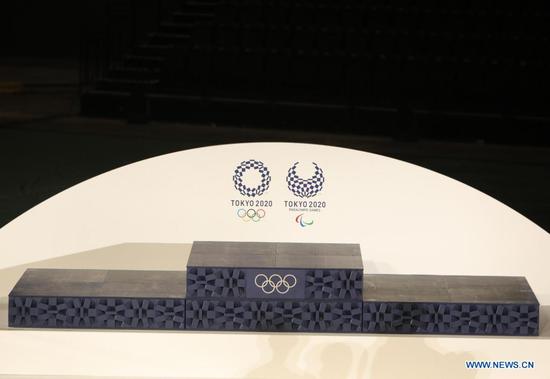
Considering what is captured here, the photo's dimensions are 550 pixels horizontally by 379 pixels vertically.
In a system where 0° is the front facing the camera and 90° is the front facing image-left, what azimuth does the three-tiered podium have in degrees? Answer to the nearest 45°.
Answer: approximately 0°
